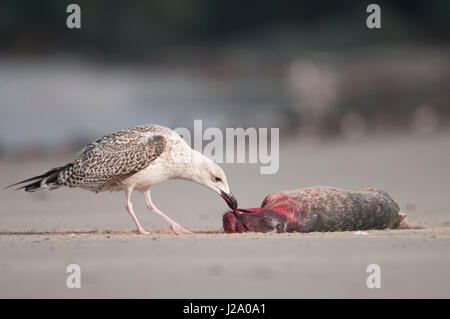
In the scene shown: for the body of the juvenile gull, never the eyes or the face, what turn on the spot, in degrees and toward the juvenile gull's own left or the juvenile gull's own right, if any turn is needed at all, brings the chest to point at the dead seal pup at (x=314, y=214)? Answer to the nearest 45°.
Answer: approximately 45° to the juvenile gull's own right

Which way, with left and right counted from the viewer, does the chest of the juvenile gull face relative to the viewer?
facing to the right of the viewer
